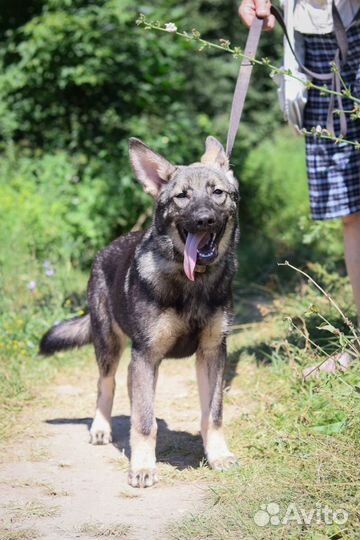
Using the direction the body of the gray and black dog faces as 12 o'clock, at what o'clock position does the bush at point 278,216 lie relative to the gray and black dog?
The bush is roughly at 8 o'clock from the gray and black dog.

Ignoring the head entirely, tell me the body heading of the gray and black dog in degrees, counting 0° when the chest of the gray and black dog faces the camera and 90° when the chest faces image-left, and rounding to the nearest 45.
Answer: approximately 315°
